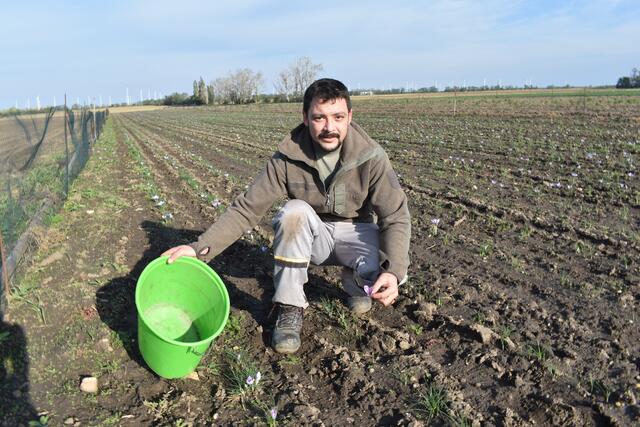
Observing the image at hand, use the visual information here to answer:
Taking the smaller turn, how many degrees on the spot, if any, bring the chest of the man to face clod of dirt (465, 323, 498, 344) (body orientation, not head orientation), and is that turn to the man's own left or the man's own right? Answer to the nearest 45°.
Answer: approximately 90° to the man's own left

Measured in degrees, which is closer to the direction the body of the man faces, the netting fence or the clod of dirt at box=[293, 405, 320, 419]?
the clod of dirt

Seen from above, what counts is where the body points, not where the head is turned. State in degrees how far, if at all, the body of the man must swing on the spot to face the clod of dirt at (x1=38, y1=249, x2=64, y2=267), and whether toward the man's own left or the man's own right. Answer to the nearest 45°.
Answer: approximately 135° to the man's own right

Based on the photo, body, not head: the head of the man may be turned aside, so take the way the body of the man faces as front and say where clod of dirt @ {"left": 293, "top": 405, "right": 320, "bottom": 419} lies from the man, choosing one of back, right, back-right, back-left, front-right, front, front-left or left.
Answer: front

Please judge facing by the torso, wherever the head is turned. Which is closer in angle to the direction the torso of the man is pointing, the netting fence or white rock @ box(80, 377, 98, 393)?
the white rock

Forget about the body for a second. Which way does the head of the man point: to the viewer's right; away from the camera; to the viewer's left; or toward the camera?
toward the camera

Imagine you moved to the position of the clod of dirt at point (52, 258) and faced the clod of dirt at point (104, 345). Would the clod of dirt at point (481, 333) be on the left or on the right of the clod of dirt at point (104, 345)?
left

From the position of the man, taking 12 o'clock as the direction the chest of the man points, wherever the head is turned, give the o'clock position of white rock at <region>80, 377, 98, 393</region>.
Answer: The white rock is roughly at 2 o'clock from the man.

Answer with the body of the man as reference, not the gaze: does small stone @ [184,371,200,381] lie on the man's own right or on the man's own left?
on the man's own right

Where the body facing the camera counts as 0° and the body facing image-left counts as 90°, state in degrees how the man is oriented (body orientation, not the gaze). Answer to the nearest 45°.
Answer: approximately 0°

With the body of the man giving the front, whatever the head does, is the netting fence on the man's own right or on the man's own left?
on the man's own right
